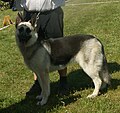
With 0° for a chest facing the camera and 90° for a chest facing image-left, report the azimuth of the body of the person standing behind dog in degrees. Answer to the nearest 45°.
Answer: approximately 45°
